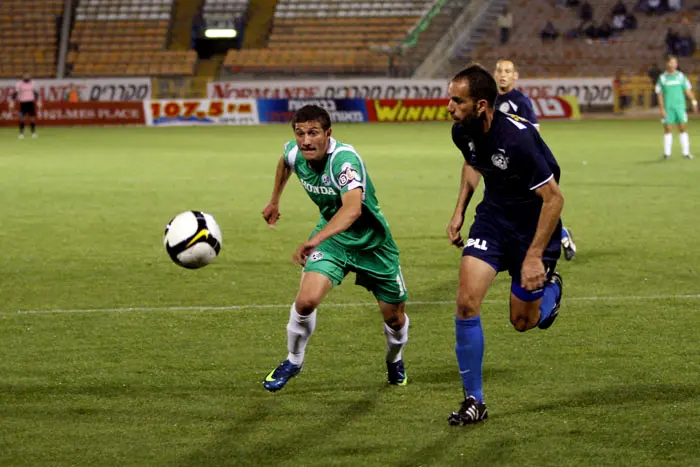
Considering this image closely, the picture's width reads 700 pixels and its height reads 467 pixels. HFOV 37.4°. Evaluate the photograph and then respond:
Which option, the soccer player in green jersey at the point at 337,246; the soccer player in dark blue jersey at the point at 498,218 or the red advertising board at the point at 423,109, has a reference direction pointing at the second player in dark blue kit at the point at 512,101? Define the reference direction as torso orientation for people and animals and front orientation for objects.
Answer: the red advertising board

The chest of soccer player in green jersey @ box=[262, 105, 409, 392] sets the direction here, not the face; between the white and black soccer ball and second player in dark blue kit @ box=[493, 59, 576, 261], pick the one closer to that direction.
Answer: the white and black soccer ball

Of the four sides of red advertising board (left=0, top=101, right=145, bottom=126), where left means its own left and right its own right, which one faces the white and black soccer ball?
front

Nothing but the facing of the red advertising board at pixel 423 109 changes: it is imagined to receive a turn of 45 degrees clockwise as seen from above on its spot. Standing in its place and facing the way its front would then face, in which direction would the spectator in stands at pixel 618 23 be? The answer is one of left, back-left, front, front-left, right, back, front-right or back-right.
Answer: back

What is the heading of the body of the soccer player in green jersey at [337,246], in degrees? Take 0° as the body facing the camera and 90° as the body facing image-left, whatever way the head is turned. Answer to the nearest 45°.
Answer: approximately 45°

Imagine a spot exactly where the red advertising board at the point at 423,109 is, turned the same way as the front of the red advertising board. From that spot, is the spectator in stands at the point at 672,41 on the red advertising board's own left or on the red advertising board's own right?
on the red advertising board's own left

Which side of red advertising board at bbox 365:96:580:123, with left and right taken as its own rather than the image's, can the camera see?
front

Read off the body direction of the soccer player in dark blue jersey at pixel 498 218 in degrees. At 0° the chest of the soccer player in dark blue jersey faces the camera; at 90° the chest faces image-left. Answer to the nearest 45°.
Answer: approximately 45°

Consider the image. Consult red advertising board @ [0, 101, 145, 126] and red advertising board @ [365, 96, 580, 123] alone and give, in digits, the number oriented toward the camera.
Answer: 2

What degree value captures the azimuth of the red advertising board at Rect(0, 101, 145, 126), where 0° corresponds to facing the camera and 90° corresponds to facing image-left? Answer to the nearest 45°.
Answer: approximately 0°

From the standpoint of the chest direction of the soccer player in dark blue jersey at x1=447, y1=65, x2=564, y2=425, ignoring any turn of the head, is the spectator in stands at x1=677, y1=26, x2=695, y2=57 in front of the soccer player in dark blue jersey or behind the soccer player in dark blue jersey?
behind

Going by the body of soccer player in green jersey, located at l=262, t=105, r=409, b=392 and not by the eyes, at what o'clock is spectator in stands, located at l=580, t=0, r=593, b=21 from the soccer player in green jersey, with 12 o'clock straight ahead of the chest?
The spectator in stands is roughly at 5 o'clock from the soccer player in green jersey.

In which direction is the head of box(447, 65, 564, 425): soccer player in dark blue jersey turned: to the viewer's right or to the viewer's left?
to the viewer's left

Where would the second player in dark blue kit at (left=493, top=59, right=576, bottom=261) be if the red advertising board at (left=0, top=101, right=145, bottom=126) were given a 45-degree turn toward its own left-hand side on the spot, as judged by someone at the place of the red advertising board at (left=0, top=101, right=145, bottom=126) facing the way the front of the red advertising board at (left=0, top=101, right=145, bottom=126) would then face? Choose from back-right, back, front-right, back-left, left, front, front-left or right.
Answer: front-right

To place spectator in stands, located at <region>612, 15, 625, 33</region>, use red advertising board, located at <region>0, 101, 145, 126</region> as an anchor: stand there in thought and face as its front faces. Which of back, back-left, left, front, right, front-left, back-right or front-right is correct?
left

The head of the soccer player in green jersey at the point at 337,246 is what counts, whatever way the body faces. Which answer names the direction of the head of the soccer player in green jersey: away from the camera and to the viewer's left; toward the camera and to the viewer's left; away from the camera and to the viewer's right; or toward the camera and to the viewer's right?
toward the camera and to the viewer's left

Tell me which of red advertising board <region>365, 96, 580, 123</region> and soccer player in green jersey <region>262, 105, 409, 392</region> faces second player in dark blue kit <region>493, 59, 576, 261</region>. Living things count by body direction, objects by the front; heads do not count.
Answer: the red advertising board

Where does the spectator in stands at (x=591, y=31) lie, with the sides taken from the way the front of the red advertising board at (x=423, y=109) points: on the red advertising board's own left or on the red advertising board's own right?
on the red advertising board's own left

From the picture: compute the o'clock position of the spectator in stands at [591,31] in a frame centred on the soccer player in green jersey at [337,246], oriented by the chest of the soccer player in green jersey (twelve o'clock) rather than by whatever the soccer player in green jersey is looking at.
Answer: The spectator in stands is roughly at 5 o'clock from the soccer player in green jersey.
